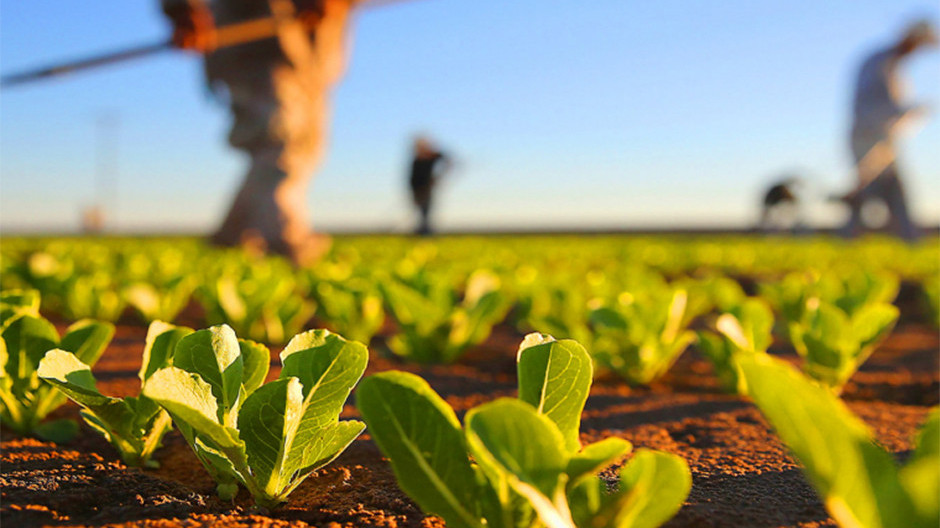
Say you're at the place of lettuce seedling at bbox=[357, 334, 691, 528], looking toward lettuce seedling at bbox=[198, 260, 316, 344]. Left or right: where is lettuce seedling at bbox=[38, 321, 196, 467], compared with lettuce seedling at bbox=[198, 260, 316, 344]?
left

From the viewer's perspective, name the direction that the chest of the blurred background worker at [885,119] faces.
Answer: to the viewer's right

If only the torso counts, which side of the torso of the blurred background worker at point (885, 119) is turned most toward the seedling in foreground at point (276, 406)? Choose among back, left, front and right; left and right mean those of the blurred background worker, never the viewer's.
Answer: right

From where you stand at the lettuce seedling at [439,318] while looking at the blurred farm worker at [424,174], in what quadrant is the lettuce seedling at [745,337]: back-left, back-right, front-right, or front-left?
back-right

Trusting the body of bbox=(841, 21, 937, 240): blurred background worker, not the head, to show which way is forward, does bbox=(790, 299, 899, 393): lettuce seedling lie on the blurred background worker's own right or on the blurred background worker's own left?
on the blurred background worker's own right

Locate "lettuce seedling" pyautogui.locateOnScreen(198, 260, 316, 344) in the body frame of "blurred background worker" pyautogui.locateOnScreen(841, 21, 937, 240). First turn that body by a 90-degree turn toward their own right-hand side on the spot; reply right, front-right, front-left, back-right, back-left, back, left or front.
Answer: front

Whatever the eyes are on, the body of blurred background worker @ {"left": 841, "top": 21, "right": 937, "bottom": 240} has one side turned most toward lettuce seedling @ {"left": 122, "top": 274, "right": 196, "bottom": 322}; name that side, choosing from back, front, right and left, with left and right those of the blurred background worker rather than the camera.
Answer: right

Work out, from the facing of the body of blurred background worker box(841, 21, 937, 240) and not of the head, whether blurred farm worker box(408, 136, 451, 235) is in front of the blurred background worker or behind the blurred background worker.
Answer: behind

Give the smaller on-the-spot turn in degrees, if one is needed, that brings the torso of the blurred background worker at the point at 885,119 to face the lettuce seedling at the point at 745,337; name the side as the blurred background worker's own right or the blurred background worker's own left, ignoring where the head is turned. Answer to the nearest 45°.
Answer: approximately 90° to the blurred background worker's own right
